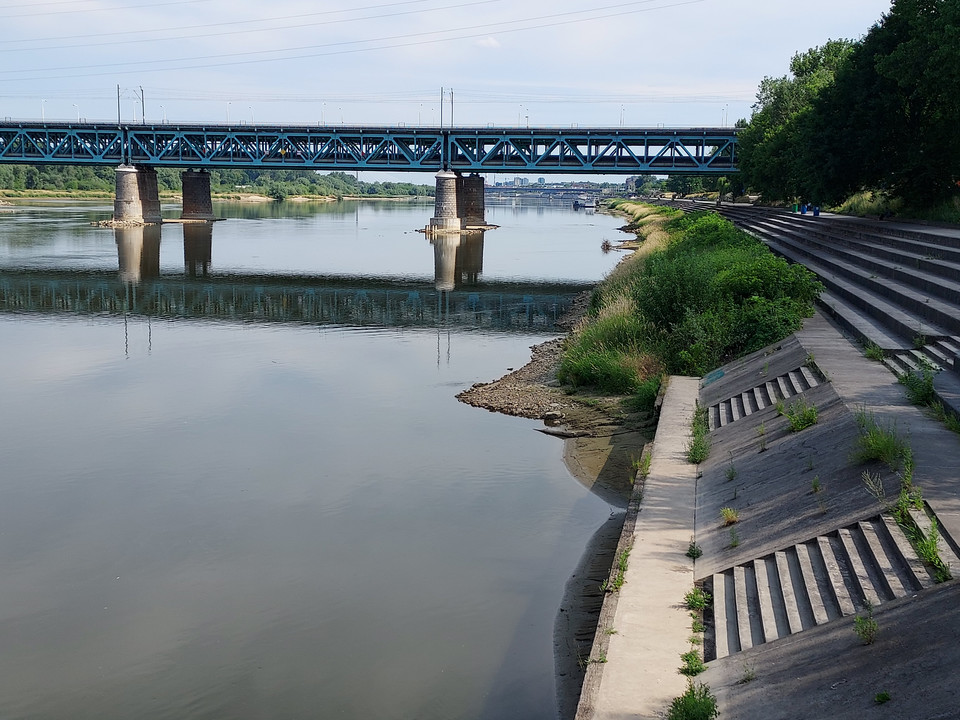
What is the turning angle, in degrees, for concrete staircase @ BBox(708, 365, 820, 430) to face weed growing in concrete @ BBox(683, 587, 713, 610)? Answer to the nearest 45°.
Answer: approximately 90° to its left

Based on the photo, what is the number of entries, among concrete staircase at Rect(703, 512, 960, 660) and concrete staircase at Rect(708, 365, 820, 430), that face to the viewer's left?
2

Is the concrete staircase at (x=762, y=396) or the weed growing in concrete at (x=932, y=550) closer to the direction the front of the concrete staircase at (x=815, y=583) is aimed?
the concrete staircase

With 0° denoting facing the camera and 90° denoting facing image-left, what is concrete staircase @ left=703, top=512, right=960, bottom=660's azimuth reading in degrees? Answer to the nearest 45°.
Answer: approximately 90°

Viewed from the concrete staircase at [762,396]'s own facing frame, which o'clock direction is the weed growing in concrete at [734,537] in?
The weed growing in concrete is roughly at 9 o'clock from the concrete staircase.

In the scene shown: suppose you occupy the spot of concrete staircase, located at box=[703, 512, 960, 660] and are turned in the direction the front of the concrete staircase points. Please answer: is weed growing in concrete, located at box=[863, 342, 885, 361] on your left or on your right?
on your right

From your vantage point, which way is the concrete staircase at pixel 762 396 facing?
to the viewer's left

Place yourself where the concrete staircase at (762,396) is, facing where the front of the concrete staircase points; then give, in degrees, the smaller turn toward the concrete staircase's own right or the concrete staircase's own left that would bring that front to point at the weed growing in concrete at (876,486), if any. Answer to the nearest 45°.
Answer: approximately 90° to the concrete staircase's own left

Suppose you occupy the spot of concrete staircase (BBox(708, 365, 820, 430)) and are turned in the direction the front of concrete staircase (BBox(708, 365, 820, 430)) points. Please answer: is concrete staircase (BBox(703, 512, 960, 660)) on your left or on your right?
on your left

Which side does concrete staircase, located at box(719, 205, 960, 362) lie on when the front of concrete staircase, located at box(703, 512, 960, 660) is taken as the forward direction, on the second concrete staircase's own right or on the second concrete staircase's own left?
on the second concrete staircase's own right
